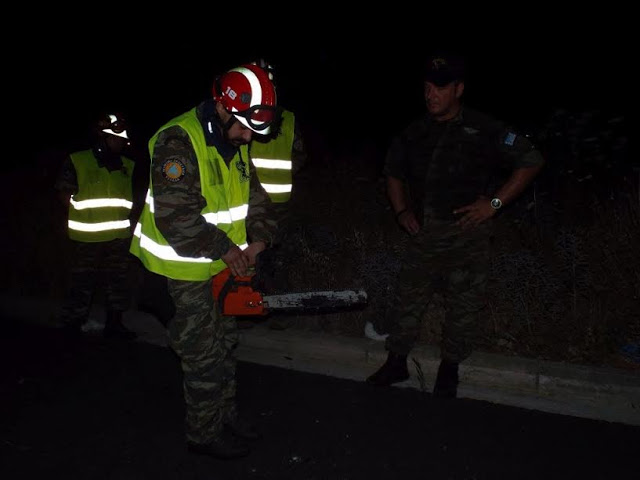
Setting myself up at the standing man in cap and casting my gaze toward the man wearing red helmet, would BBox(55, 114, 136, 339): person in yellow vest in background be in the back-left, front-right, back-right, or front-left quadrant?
front-right

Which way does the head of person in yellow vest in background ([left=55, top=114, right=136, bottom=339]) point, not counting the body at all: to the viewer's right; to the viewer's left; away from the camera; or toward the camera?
toward the camera

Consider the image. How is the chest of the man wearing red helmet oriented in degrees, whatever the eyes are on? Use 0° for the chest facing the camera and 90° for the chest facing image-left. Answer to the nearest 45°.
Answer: approximately 315°

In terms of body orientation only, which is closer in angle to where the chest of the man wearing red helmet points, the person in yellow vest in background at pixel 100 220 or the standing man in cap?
the standing man in cap

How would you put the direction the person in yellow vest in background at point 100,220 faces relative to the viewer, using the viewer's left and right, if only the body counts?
facing the viewer and to the right of the viewer

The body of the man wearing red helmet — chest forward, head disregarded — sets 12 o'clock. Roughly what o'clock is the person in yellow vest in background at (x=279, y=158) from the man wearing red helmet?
The person in yellow vest in background is roughly at 8 o'clock from the man wearing red helmet.

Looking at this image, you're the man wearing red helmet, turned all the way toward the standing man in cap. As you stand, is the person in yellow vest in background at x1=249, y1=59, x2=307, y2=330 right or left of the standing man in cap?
left

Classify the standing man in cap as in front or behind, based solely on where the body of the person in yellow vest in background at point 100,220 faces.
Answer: in front

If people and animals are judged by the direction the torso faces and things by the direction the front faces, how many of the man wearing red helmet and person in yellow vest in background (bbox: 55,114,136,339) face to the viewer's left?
0

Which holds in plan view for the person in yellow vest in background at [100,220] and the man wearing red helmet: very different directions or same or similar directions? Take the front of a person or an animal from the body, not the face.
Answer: same or similar directions

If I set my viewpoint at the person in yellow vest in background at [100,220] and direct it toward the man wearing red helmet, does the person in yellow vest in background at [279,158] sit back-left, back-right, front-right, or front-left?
front-left

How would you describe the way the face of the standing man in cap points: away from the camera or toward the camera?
toward the camera

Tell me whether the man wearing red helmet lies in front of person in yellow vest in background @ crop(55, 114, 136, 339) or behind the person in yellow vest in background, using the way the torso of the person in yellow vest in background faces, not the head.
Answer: in front
